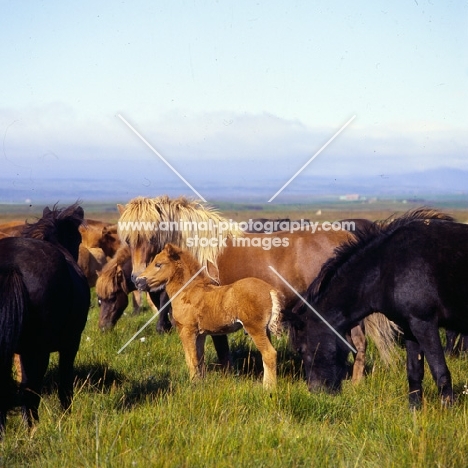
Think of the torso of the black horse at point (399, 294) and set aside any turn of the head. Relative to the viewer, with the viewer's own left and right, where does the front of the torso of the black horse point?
facing to the left of the viewer

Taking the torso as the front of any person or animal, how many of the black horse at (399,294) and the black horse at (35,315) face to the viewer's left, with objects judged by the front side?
1

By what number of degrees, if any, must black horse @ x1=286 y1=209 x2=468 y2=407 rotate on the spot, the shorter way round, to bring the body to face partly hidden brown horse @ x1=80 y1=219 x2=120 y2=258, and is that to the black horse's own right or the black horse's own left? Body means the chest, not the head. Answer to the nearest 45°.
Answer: approximately 45° to the black horse's own right

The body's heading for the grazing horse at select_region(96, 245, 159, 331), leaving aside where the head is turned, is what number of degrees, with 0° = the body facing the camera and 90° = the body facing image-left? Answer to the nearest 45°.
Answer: approximately 45°

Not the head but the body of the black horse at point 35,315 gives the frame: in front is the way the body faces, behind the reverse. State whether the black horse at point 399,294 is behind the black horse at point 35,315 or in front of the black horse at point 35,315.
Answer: in front

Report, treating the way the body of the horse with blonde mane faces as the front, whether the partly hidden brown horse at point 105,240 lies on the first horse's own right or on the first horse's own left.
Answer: on the first horse's own right

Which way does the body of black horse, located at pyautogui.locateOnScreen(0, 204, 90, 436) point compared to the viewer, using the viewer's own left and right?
facing away from the viewer and to the right of the viewer

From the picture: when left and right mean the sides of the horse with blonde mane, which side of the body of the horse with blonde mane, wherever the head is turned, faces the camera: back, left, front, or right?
left

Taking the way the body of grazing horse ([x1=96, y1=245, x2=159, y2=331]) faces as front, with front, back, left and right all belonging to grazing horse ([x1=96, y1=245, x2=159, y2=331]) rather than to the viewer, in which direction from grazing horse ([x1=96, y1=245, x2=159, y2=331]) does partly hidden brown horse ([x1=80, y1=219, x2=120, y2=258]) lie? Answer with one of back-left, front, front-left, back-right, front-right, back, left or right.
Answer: back-right

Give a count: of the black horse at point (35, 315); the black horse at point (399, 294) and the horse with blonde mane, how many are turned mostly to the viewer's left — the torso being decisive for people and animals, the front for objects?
2

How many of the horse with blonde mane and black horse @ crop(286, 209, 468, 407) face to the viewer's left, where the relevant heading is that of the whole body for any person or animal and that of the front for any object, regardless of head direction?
2
